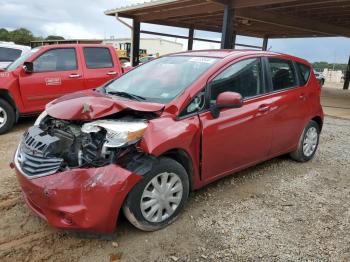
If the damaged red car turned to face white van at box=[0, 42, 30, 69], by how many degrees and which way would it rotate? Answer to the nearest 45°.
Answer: approximately 90° to its right

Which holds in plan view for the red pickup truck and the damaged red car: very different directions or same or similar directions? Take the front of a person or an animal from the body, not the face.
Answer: same or similar directions

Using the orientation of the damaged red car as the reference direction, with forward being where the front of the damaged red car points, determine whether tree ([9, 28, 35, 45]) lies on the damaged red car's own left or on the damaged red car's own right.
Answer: on the damaged red car's own right

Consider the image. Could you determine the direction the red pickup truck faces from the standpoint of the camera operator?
facing the viewer and to the left of the viewer

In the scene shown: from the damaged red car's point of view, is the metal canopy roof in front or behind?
behind

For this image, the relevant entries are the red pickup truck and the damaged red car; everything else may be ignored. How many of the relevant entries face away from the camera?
0

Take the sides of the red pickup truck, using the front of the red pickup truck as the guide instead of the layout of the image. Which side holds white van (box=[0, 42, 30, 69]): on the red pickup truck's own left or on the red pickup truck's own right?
on the red pickup truck's own right

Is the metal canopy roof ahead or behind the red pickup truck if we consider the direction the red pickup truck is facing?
behind

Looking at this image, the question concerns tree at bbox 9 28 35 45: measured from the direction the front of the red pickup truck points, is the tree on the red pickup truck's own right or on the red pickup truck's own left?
on the red pickup truck's own right

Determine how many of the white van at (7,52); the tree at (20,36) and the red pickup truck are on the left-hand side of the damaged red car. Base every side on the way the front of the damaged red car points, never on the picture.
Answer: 0

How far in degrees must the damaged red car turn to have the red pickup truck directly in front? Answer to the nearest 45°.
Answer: approximately 90° to its right
